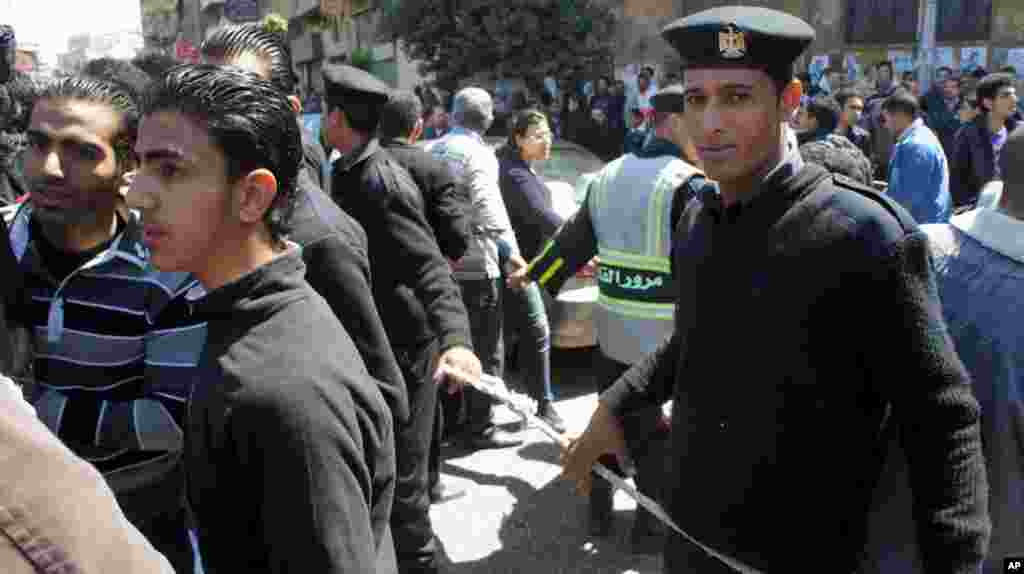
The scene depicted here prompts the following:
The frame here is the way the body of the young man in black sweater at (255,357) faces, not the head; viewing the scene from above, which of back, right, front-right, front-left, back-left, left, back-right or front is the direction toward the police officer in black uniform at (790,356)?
back

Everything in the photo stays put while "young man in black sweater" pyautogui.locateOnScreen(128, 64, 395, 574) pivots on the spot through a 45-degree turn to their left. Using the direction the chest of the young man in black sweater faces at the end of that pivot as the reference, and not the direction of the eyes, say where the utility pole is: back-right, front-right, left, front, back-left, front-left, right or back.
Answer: back

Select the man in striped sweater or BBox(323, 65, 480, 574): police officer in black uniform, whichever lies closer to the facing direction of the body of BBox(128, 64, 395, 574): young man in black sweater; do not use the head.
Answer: the man in striped sweater

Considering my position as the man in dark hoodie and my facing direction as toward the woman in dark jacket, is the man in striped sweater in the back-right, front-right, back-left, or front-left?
back-left

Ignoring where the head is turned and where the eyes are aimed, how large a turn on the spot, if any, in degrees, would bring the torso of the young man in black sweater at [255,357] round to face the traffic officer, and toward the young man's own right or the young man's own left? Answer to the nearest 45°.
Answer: approximately 135° to the young man's own right

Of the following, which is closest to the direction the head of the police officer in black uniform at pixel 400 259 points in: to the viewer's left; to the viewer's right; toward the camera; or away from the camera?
to the viewer's left

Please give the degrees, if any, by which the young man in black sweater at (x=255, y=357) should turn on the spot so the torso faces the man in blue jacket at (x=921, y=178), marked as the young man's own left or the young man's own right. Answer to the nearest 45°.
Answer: approximately 135° to the young man's own right

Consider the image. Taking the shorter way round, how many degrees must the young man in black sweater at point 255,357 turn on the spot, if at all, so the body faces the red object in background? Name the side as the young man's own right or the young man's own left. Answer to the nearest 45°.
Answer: approximately 90° to the young man's own right

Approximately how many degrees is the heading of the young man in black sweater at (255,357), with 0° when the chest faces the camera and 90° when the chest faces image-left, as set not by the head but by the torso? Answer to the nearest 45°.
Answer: approximately 90°

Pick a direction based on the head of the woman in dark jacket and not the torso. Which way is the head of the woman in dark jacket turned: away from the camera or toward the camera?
toward the camera
